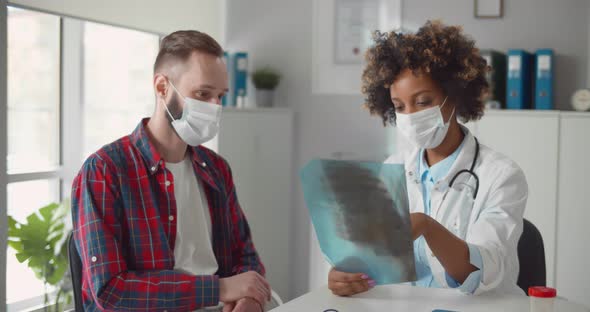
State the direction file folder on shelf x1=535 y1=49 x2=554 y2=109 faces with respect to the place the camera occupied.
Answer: facing the viewer

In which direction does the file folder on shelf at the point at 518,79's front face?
toward the camera

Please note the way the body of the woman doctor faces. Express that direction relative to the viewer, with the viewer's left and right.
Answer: facing the viewer and to the left of the viewer

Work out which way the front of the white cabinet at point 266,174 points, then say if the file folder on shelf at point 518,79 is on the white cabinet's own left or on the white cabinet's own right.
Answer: on the white cabinet's own left

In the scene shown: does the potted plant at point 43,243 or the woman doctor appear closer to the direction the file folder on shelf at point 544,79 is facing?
the woman doctor

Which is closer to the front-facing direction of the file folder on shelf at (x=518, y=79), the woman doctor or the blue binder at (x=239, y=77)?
the woman doctor

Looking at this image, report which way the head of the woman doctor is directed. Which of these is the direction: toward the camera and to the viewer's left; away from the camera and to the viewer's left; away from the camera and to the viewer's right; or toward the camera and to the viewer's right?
toward the camera and to the viewer's left

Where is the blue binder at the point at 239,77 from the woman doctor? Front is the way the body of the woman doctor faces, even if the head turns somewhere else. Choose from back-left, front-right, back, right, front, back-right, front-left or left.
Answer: right

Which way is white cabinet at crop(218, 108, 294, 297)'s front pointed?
toward the camera

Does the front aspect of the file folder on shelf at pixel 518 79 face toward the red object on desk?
yes

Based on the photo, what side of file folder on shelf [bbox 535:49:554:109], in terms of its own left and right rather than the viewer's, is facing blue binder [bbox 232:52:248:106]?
right

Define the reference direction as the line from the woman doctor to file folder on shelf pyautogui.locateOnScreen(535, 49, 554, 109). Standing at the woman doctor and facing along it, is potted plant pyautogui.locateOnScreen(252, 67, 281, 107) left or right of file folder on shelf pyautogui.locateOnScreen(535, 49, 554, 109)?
left

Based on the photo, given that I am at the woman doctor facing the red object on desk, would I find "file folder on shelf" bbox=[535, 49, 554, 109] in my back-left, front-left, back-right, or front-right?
back-left
